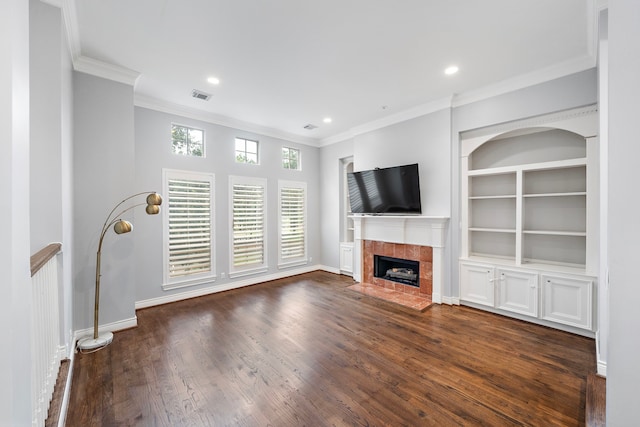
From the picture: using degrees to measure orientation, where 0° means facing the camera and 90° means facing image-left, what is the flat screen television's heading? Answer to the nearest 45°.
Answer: approximately 45°

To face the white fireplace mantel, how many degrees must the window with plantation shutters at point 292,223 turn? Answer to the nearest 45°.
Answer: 0° — it already faces it

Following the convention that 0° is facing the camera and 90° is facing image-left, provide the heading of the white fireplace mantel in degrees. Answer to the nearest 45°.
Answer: approximately 45°

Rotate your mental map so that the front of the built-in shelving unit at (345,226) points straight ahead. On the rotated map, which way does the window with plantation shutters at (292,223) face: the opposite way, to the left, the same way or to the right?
to the left

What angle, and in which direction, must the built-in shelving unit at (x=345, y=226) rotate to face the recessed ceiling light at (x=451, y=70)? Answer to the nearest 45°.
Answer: approximately 90° to its left

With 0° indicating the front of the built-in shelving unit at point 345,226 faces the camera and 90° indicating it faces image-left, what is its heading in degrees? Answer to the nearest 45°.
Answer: approximately 45°

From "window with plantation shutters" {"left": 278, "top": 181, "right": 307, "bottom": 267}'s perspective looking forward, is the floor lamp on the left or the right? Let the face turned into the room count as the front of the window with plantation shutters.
on its right

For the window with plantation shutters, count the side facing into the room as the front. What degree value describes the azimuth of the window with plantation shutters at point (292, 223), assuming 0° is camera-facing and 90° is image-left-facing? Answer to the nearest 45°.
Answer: approximately 315°
